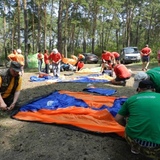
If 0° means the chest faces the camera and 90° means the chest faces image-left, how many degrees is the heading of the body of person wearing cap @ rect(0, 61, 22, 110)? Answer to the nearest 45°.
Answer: approximately 315°

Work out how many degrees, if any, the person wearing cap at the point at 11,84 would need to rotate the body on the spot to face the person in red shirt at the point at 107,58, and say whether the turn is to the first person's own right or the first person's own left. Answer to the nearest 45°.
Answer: approximately 90° to the first person's own left

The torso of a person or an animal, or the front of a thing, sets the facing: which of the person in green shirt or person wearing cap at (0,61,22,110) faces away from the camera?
the person in green shirt

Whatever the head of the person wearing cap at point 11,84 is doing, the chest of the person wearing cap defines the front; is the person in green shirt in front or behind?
in front

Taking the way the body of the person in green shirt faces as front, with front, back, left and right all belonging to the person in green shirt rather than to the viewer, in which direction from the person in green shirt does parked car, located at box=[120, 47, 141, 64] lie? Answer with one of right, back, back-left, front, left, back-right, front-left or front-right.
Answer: front

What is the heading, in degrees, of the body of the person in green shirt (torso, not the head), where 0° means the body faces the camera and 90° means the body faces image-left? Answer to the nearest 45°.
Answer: approximately 180°

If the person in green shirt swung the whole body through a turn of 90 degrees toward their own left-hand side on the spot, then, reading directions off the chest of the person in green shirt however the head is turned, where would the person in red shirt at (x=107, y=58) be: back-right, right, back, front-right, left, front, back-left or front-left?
right

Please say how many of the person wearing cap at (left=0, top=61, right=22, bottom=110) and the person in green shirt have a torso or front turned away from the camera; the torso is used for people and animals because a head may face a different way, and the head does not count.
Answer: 1

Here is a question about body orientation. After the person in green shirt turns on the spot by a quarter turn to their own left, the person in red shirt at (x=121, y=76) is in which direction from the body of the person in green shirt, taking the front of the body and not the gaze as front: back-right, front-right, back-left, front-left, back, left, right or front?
right

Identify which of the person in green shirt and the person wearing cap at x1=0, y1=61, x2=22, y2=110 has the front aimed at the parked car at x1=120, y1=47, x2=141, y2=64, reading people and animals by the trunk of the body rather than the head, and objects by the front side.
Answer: the person in green shirt
